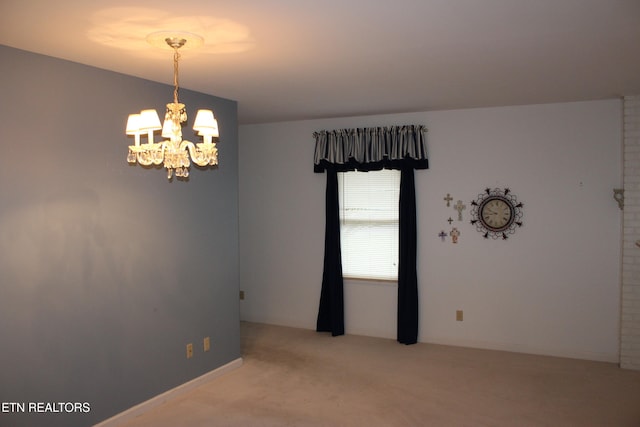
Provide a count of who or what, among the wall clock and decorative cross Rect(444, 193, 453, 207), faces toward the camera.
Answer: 2

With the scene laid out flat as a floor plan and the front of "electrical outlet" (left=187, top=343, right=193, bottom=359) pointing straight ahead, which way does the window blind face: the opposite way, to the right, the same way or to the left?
to the right

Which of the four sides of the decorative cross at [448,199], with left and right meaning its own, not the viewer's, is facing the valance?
right

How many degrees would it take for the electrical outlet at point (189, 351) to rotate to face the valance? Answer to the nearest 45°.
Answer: approximately 90° to its left

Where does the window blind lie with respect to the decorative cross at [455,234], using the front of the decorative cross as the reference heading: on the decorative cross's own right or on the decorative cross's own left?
on the decorative cross's own right

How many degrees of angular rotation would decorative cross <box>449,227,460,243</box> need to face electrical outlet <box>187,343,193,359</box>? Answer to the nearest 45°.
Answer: approximately 45° to its right

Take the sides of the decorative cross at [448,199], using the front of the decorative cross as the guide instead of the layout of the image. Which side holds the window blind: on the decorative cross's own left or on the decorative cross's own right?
on the decorative cross's own right

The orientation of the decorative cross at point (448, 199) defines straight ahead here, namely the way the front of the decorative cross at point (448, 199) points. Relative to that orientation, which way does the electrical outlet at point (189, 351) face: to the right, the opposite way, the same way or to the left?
to the left
